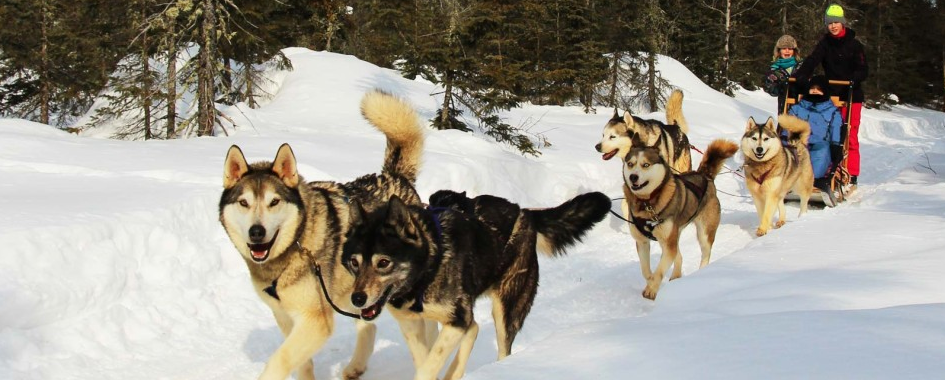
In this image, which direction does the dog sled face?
toward the camera

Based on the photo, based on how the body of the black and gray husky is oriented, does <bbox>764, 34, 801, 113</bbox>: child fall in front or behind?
behind

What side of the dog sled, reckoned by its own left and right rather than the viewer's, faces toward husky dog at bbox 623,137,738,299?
front

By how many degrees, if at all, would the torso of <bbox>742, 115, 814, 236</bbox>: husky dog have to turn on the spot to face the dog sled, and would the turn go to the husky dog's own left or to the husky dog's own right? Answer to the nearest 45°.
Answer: approximately 180°

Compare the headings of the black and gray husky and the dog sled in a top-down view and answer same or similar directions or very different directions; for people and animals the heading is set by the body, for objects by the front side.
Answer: same or similar directions

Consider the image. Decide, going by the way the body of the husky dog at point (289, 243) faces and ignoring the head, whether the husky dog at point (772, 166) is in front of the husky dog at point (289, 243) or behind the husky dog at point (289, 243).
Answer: behind

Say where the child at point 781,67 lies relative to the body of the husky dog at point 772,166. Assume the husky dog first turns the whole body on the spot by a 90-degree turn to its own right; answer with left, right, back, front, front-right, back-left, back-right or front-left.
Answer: front-right

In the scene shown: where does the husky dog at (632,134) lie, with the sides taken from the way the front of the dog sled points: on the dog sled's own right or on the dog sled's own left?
on the dog sled's own right

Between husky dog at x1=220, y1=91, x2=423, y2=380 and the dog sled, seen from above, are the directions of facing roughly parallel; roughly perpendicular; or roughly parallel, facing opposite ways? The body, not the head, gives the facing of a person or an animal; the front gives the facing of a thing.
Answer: roughly parallel

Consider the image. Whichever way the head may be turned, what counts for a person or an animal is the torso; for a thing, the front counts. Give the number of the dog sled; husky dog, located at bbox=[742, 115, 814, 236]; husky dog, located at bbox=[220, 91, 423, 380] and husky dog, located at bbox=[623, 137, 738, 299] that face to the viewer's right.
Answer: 0

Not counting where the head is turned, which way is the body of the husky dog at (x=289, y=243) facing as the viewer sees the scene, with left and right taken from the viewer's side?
facing the viewer and to the left of the viewer

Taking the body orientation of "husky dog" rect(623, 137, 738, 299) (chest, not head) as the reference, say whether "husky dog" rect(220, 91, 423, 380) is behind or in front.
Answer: in front

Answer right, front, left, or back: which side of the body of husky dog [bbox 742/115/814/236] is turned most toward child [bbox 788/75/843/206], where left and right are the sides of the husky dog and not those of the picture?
back

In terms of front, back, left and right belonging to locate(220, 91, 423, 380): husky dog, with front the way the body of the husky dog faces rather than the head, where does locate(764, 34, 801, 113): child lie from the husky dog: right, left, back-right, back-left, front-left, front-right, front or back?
back
